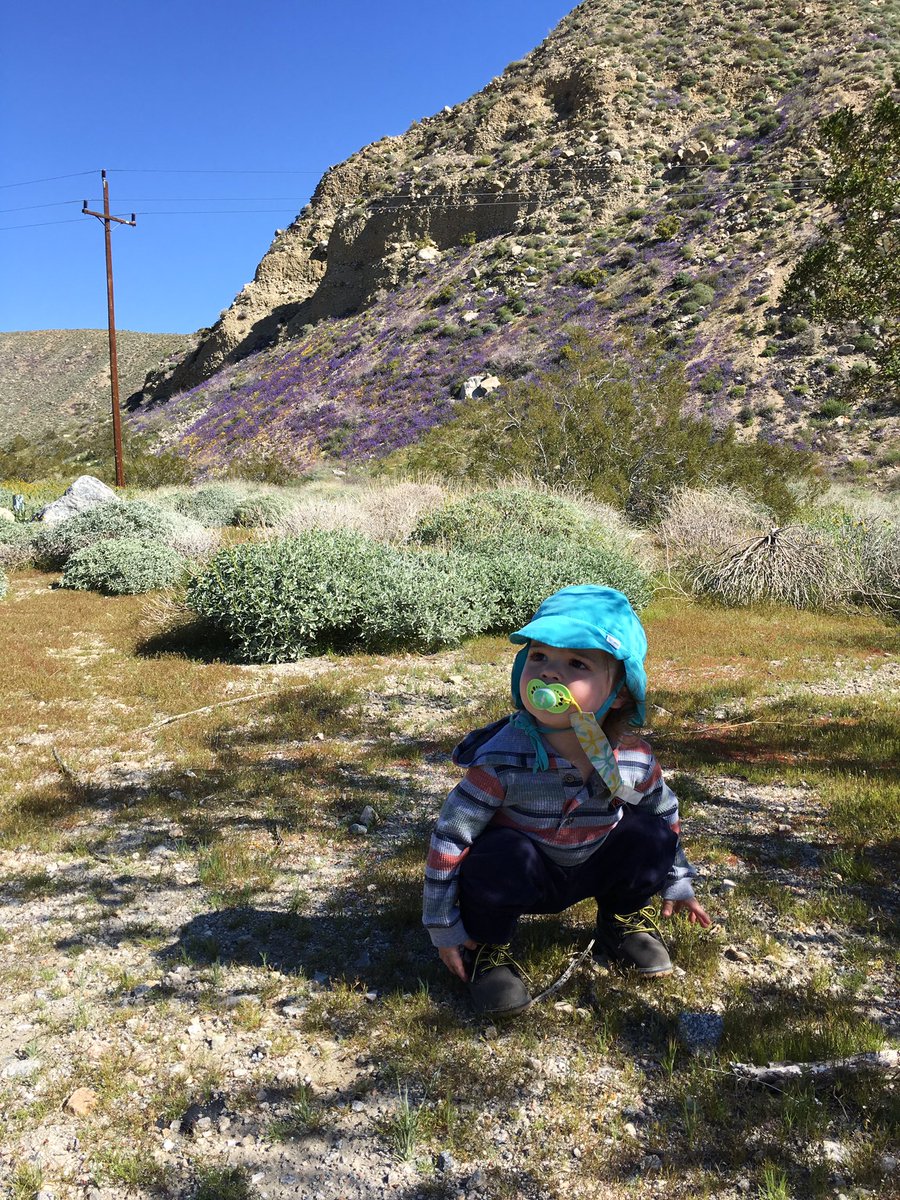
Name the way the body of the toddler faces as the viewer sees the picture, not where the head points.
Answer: toward the camera

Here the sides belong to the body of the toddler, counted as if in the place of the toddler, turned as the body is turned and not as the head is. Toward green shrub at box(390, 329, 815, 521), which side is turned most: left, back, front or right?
back

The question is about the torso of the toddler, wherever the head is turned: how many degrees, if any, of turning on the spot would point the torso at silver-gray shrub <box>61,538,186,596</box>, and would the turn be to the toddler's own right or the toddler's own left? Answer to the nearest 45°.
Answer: approximately 135° to the toddler's own right

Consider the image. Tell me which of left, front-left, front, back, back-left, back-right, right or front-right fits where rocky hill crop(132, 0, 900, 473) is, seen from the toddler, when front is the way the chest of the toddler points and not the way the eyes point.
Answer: back

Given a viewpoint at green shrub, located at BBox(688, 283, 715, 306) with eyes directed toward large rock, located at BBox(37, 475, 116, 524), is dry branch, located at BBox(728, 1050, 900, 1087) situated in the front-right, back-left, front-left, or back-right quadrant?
front-left

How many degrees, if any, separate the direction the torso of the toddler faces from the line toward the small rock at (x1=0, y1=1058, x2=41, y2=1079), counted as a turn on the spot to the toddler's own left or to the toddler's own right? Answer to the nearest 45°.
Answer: approximately 90° to the toddler's own right

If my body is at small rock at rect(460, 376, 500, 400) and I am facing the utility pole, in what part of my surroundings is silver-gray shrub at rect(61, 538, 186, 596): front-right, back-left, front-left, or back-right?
front-left

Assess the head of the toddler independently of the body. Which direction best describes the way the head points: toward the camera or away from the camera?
toward the camera

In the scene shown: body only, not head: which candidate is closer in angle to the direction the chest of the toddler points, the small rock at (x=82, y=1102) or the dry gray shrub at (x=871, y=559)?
the small rock

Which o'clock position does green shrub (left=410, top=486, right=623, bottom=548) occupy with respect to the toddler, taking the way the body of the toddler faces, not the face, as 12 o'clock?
The green shrub is roughly at 6 o'clock from the toddler.

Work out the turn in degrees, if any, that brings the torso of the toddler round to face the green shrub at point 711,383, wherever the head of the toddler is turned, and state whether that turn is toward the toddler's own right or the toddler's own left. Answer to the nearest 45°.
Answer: approximately 180°
